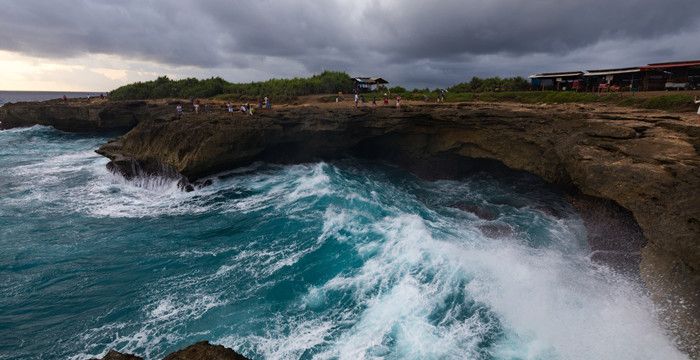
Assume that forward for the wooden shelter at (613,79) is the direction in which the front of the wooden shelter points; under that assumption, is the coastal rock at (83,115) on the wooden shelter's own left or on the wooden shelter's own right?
on the wooden shelter's own right

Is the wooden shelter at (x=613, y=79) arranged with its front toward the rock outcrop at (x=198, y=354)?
yes

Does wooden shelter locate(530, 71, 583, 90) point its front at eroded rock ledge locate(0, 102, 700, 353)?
yes

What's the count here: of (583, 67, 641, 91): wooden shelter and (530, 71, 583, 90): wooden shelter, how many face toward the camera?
2

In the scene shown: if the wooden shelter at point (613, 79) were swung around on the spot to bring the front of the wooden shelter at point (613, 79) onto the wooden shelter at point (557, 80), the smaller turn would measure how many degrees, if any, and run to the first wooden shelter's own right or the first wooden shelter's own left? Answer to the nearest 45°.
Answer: approximately 135° to the first wooden shelter's own right

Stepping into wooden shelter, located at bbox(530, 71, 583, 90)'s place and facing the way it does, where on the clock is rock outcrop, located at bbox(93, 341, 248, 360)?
The rock outcrop is roughly at 12 o'clock from the wooden shelter.

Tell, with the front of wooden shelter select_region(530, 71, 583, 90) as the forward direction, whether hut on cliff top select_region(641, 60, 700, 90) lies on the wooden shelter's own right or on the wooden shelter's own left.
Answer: on the wooden shelter's own left

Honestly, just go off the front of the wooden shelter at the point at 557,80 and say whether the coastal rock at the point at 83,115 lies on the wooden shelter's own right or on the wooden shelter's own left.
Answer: on the wooden shelter's own right
